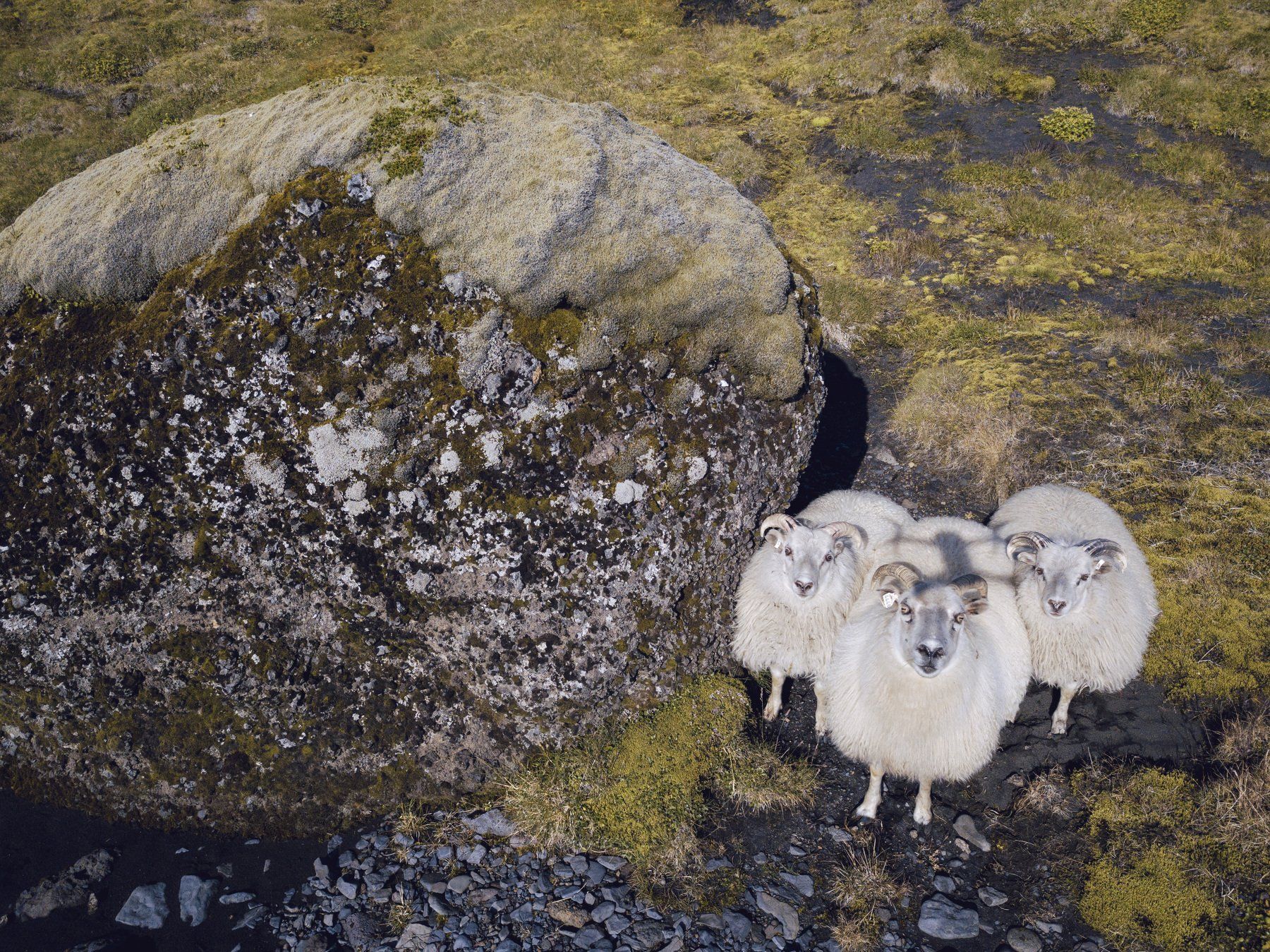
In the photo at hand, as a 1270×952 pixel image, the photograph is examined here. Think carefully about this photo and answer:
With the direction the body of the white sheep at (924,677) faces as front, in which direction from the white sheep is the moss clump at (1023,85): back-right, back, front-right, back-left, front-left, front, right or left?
back

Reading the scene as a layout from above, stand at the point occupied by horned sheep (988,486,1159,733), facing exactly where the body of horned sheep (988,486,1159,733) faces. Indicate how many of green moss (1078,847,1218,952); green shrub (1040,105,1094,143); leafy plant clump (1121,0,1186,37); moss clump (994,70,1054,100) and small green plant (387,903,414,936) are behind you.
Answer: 3

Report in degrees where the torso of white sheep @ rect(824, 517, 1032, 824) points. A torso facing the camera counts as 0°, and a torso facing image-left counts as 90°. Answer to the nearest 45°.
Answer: approximately 0°

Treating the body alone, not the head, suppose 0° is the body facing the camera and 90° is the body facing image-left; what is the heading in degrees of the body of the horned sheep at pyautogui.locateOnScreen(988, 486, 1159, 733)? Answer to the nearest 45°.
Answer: approximately 0°

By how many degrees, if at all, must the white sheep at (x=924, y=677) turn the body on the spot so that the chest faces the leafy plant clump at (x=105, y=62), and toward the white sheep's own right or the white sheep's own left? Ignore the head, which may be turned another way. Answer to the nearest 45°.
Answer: approximately 135° to the white sheep's own right

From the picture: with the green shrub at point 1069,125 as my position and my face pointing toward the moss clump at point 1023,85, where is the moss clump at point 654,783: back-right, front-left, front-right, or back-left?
back-left

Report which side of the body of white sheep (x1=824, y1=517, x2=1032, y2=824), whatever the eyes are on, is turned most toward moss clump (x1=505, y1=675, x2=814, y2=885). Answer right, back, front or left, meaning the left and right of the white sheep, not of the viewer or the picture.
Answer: right

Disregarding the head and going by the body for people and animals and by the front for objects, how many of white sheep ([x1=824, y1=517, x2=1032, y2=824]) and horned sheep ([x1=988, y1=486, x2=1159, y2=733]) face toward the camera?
2
